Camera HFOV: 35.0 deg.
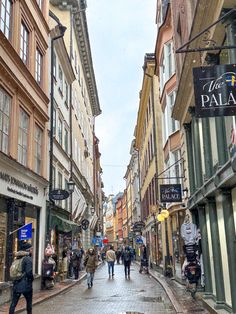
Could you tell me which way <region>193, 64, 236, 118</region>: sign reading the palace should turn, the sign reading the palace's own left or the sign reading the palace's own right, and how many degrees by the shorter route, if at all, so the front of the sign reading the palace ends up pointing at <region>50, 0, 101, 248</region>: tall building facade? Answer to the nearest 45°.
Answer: approximately 135° to the sign reading the palace's own right

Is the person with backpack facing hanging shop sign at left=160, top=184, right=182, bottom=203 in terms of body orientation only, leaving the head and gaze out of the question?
yes

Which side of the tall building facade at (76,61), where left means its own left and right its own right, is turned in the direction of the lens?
right

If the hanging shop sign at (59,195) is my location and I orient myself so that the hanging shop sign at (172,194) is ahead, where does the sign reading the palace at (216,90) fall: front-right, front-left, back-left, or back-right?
front-right

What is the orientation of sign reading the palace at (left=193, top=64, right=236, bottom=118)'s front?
toward the camera

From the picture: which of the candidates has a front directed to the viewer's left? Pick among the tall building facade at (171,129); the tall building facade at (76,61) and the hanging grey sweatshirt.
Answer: the tall building facade at (171,129)

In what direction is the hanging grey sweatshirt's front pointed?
toward the camera

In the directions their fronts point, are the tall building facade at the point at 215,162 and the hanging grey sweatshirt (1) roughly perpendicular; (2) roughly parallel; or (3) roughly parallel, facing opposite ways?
roughly perpendicular

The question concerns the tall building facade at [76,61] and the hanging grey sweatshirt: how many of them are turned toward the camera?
1

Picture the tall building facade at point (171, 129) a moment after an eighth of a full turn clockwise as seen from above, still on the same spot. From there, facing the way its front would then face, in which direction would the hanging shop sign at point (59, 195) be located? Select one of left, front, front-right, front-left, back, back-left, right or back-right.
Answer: left

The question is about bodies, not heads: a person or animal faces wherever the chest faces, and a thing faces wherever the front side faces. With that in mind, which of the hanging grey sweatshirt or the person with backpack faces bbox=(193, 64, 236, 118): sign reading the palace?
the hanging grey sweatshirt

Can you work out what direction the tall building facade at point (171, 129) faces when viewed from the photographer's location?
facing to the left of the viewer

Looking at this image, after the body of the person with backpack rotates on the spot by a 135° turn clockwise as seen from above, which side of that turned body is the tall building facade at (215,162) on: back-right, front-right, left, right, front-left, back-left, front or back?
left

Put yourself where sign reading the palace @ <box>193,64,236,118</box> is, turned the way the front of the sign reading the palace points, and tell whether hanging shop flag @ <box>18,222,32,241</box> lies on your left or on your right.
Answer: on your right

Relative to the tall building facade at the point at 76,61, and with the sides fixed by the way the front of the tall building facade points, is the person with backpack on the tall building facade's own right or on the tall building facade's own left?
on the tall building facade's own right

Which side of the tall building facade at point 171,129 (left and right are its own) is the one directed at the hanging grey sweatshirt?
left

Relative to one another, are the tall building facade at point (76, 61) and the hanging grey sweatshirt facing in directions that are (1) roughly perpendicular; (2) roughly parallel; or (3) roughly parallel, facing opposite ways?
roughly perpendicular

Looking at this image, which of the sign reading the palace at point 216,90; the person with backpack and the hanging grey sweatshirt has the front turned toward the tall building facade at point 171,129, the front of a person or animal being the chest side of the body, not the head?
the person with backpack

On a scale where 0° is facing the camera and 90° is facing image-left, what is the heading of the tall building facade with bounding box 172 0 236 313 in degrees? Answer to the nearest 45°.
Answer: approximately 90°

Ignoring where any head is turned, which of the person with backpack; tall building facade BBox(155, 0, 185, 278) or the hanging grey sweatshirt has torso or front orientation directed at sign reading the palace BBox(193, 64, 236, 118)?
the hanging grey sweatshirt

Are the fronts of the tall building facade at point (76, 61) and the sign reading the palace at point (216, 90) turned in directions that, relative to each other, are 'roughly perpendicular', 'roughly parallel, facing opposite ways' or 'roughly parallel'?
roughly perpendicular
